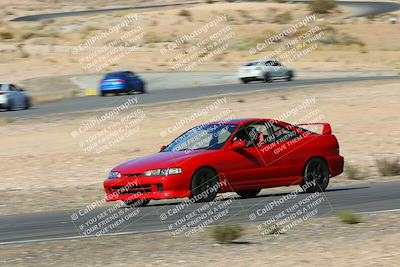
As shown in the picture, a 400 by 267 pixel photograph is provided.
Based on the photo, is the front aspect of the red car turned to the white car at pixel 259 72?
no

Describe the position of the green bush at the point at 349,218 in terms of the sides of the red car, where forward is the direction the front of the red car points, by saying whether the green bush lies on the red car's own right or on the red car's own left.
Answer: on the red car's own left

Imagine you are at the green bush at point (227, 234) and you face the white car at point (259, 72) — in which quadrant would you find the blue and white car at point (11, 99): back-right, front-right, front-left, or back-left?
front-left

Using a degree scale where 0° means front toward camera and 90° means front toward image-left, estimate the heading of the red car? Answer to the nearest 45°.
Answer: approximately 45°

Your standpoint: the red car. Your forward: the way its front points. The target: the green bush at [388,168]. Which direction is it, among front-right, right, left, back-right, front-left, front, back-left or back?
back
